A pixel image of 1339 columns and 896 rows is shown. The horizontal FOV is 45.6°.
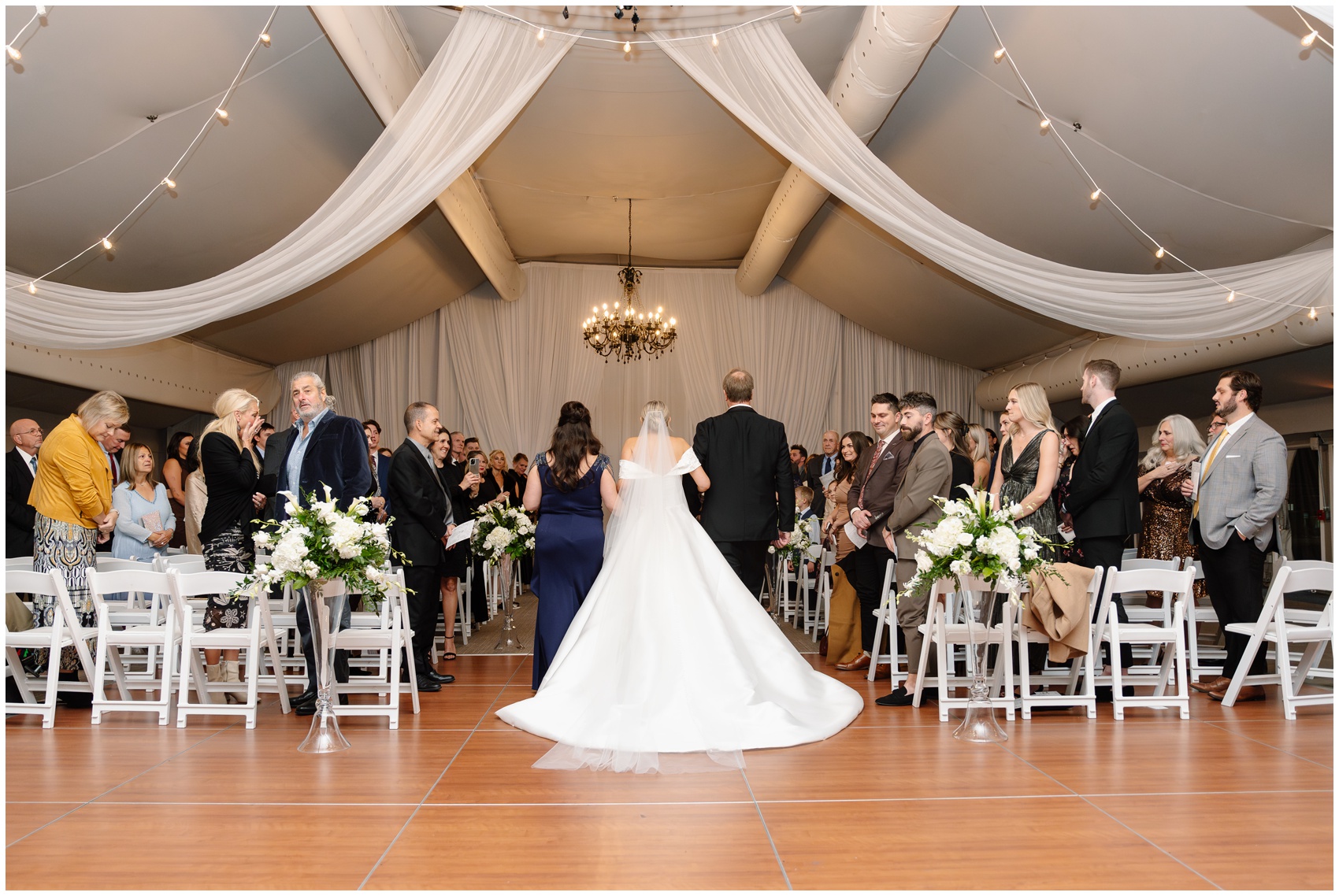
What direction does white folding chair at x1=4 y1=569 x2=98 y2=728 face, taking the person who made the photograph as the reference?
facing away from the viewer and to the right of the viewer

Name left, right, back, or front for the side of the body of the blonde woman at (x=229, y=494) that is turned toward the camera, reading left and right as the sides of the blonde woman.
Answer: right

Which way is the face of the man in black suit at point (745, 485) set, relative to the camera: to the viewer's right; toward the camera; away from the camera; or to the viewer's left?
away from the camera

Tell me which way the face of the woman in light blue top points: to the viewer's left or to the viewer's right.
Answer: to the viewer's right

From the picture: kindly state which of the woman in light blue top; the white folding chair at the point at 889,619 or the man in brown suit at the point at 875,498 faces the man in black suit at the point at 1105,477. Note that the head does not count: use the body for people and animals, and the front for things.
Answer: the woman in light blue top

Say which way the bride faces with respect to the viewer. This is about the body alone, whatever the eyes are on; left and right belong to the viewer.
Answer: facing away from the viewer

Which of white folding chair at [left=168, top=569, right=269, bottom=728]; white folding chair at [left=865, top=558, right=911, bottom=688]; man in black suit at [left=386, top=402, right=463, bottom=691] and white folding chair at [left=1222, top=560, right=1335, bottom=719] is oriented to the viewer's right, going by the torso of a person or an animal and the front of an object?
the man in black suit

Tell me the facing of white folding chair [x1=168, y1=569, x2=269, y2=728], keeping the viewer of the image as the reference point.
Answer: facing away from the viewer

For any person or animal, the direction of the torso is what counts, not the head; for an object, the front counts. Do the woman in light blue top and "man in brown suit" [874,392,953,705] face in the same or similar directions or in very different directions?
very different directions

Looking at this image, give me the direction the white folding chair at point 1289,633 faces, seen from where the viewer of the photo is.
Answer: facing away from the viewer and to the left of the viewer

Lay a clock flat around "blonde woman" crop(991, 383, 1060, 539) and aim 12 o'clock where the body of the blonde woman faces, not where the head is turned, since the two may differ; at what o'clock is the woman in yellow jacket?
The woman in yellow jacket is roughly at 1 o'clock from the blonde woman.

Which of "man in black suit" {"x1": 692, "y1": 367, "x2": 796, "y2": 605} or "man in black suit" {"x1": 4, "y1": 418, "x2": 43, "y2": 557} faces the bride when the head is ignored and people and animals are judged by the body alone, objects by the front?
"man in black suit" {"x1": 4, "y1": 418, "x2": 43, "y2": 557}
